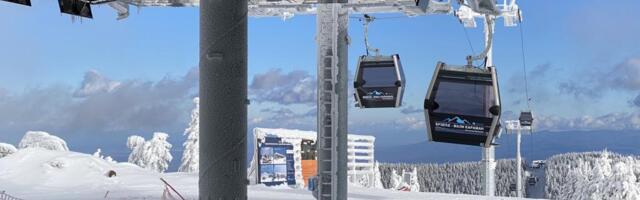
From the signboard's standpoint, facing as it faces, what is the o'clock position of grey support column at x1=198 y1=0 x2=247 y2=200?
The grey support column is roughly at 12 o'clock from the signboard.

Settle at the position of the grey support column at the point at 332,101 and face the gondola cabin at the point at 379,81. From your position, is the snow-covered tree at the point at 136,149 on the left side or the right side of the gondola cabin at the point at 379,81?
left

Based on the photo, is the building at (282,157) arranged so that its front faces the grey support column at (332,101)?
yes

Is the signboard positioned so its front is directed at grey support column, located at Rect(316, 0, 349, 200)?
yes

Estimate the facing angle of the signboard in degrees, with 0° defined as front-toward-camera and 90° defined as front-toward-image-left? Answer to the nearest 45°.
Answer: approximately 0°

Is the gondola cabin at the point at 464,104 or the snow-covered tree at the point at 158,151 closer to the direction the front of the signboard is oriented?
the gondola cabin

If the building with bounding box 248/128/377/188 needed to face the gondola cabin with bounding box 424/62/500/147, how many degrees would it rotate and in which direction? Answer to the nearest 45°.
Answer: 0° — it already faces it
